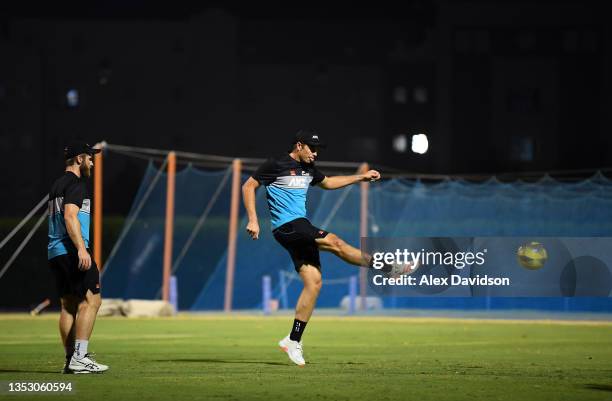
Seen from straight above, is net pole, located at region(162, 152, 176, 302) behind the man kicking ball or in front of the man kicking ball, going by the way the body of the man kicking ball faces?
behind

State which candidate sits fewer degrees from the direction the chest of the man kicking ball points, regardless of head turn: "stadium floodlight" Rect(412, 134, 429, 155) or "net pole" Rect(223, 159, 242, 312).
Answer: the stadium floodlight

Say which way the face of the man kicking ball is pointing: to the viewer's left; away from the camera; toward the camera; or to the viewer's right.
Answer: to the viewer's right

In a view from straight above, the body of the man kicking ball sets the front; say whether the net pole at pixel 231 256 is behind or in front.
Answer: behind

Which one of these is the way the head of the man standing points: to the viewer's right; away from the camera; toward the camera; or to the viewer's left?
to the viewer's right

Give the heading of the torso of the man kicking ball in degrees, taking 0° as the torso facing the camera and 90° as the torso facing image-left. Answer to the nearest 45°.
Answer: approximately 315°

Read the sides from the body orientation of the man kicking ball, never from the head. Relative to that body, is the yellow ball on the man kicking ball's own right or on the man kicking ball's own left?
on the man kicking ball's own left
